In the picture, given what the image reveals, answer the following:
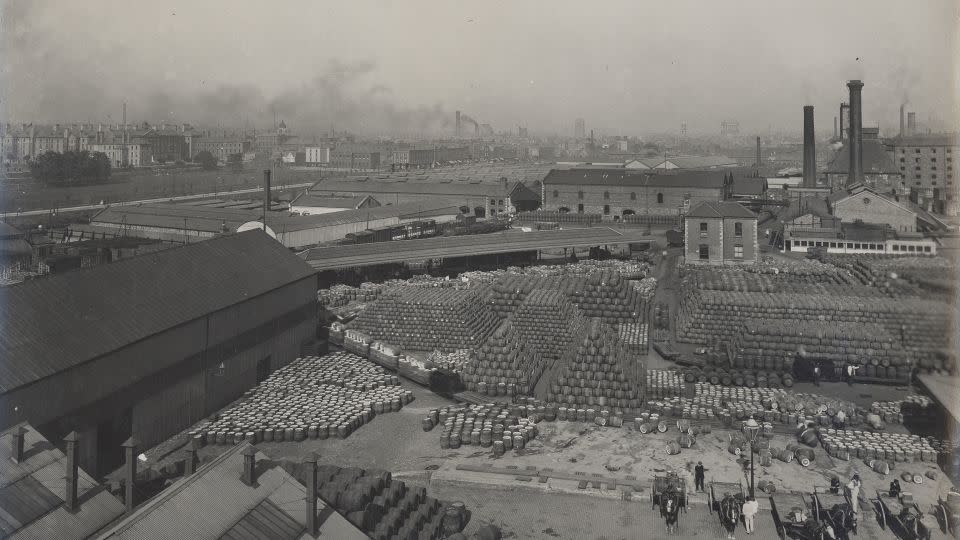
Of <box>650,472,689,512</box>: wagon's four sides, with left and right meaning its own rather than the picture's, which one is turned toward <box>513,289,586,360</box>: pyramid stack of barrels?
back

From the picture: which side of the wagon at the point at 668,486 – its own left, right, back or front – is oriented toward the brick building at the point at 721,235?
back

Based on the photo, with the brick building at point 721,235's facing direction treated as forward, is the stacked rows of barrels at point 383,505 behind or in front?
in front

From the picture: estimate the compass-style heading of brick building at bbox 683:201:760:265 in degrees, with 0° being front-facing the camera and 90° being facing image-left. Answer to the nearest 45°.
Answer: approximately 0°

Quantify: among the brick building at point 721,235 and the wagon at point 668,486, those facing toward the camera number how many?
2

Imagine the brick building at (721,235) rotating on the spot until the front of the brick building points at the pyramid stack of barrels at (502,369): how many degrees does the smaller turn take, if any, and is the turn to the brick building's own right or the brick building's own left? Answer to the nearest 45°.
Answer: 0° — it already faces it
